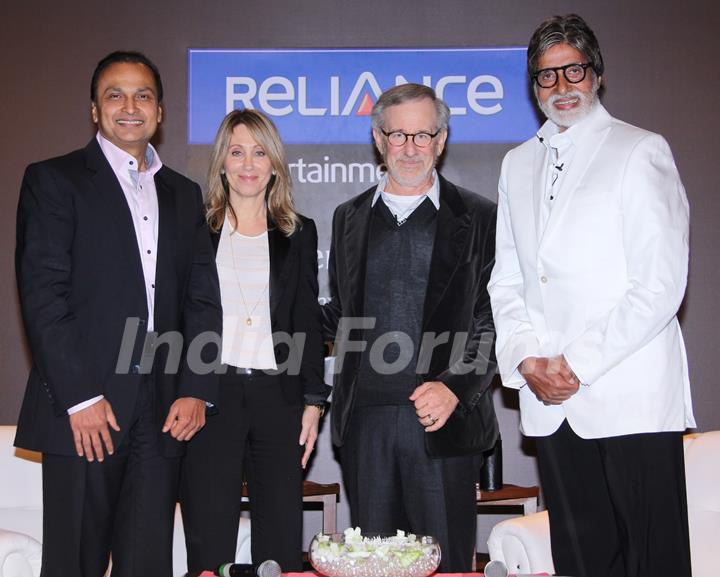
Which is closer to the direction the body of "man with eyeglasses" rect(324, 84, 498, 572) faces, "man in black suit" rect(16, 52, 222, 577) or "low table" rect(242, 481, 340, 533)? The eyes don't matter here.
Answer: the man in black suit

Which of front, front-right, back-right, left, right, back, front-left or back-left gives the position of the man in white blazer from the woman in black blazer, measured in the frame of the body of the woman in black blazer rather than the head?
front-left

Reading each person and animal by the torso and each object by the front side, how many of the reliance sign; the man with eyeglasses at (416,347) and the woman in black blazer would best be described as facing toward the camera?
3

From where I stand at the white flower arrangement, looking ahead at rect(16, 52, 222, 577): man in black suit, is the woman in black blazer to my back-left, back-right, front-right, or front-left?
front-right

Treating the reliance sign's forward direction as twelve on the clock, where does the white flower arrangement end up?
The white flower arrangement is roughly at 12 o'clock from the reliance sign.

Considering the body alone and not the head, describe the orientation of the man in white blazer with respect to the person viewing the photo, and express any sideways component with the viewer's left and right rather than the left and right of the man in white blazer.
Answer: facing the viewer and to the left of the viewer

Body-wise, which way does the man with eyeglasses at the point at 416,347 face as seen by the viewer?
toward the camera

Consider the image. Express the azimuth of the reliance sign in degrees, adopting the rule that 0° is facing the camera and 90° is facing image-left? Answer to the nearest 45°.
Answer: approximately 0°

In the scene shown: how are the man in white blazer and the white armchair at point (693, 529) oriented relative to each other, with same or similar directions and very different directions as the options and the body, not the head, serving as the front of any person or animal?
same or similar directions

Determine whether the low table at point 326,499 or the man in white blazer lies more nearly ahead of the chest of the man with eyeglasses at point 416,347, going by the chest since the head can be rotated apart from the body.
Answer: the man in white blazer

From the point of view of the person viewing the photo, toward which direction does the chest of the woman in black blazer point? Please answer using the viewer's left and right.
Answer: facing the viewer

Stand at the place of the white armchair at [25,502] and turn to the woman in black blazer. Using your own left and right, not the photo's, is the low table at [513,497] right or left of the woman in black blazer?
left

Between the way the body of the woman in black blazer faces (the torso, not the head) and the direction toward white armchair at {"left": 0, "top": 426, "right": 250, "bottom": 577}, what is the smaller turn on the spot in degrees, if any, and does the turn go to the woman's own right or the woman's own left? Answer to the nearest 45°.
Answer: approximately 135° to the woman's own right

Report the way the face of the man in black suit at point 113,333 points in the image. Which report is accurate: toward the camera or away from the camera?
toward the camera
